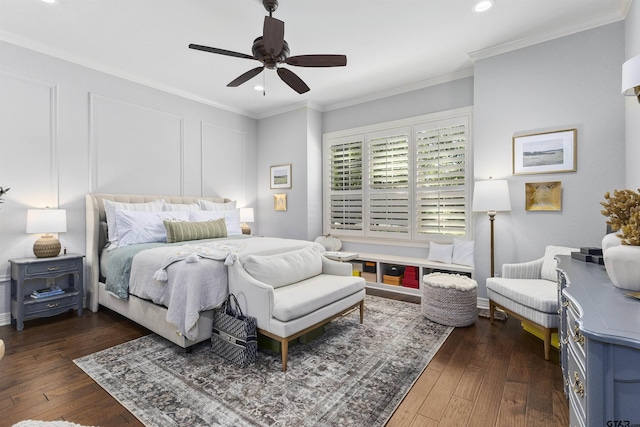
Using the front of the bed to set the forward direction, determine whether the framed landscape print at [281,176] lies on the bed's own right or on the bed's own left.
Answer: on the bed's own left

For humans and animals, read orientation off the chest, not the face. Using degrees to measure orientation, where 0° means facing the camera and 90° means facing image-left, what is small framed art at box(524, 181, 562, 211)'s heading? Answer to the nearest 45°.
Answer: approximately 0°

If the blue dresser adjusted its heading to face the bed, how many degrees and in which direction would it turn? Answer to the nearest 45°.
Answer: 0° — it already faces it

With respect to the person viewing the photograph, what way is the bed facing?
facing the viewer and to the right of the viewer

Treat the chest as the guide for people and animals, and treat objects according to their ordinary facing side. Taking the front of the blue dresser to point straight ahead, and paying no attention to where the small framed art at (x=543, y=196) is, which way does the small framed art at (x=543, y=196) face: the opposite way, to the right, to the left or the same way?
to the left

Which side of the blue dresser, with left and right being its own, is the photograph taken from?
left

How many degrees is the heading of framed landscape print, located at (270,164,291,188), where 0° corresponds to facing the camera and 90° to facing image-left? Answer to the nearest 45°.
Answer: approximately 45°

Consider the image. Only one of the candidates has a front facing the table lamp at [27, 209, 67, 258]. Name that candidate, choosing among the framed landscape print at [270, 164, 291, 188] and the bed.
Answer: the framed landscape print
